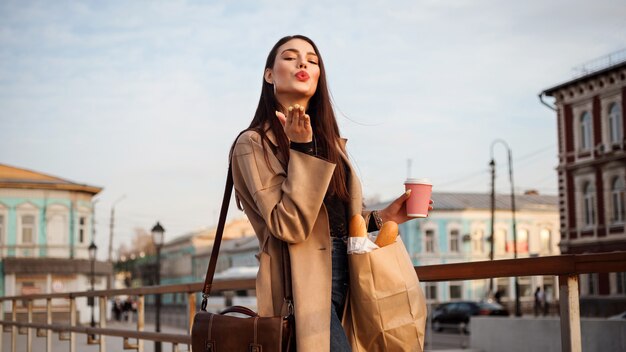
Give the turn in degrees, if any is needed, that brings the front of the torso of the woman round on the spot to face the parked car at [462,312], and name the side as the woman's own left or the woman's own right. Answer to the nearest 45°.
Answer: approximately 135° to the woman's own left

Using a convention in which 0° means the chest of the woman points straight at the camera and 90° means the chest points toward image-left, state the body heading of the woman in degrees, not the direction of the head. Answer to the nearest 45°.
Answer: approximately 315°
